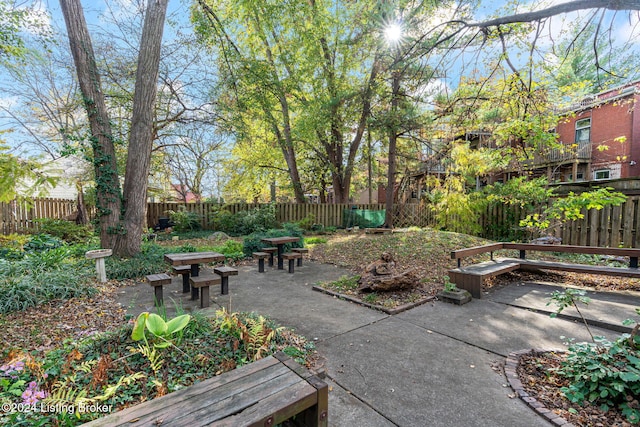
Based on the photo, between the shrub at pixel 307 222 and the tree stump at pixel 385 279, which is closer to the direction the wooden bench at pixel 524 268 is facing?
the tree stump

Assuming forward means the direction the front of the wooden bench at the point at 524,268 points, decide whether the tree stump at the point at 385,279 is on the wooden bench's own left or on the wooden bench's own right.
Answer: on the wooden bench's own right

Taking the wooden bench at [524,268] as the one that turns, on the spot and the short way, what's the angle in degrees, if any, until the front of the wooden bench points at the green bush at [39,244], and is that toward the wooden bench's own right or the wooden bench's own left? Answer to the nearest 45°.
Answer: approximately 45° to the wooden bench's own right

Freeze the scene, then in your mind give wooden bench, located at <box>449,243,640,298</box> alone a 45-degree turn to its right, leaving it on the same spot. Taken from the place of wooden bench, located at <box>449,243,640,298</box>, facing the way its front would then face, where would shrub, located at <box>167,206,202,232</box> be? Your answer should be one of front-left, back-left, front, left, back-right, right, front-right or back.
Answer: front-right

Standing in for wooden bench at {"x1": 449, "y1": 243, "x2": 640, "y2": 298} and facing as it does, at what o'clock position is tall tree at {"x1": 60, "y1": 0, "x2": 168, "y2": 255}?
The tall tree is roughly at 2 o'clock from the wooden bench.

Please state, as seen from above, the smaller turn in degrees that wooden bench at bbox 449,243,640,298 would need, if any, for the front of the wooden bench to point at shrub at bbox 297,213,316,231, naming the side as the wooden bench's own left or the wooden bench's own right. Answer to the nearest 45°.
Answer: approximately 135° to the wooden bench's own right

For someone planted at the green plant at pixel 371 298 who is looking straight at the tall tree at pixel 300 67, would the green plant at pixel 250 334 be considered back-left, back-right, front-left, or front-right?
back-left

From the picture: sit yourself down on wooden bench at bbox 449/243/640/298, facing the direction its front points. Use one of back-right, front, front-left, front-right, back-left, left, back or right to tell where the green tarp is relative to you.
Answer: back-right

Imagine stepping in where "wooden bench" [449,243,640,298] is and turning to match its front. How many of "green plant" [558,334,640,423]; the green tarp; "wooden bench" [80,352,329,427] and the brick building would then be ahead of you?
2

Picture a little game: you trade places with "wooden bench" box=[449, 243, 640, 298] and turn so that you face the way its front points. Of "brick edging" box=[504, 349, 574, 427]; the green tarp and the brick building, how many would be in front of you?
1

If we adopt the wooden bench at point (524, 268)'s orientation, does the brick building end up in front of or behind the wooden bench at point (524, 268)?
behind

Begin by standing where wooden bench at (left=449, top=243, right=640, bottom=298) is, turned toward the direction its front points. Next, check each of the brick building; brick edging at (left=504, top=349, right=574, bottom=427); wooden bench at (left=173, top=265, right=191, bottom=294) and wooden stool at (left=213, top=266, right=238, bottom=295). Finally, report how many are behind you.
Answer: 1

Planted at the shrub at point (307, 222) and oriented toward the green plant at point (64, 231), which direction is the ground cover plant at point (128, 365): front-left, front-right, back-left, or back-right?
front-left

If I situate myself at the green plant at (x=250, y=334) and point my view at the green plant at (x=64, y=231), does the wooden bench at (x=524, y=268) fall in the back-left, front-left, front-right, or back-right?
back-right

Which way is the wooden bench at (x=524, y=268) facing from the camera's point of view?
toward the camera

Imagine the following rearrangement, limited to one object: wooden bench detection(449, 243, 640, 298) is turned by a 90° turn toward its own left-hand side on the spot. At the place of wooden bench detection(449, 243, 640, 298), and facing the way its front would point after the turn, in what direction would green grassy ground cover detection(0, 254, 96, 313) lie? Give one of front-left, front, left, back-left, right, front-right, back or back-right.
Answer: back-right

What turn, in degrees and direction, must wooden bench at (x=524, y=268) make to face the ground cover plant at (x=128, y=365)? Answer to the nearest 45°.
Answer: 0° — it already faces it

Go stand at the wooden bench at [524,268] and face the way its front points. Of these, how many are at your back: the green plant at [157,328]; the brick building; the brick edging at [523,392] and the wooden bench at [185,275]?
1
